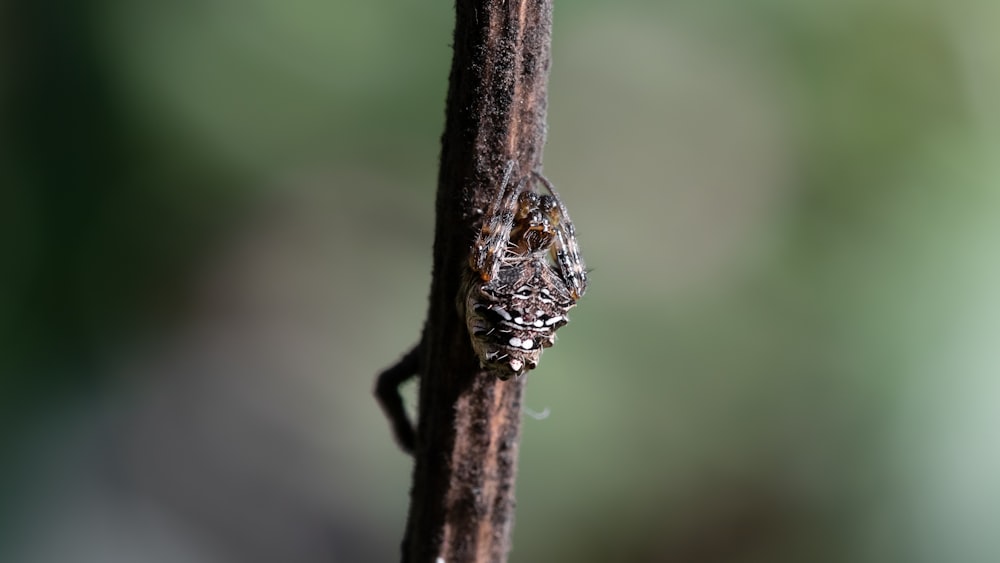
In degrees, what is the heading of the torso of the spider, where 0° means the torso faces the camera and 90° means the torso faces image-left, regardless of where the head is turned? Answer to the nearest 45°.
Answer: approximately 180°
